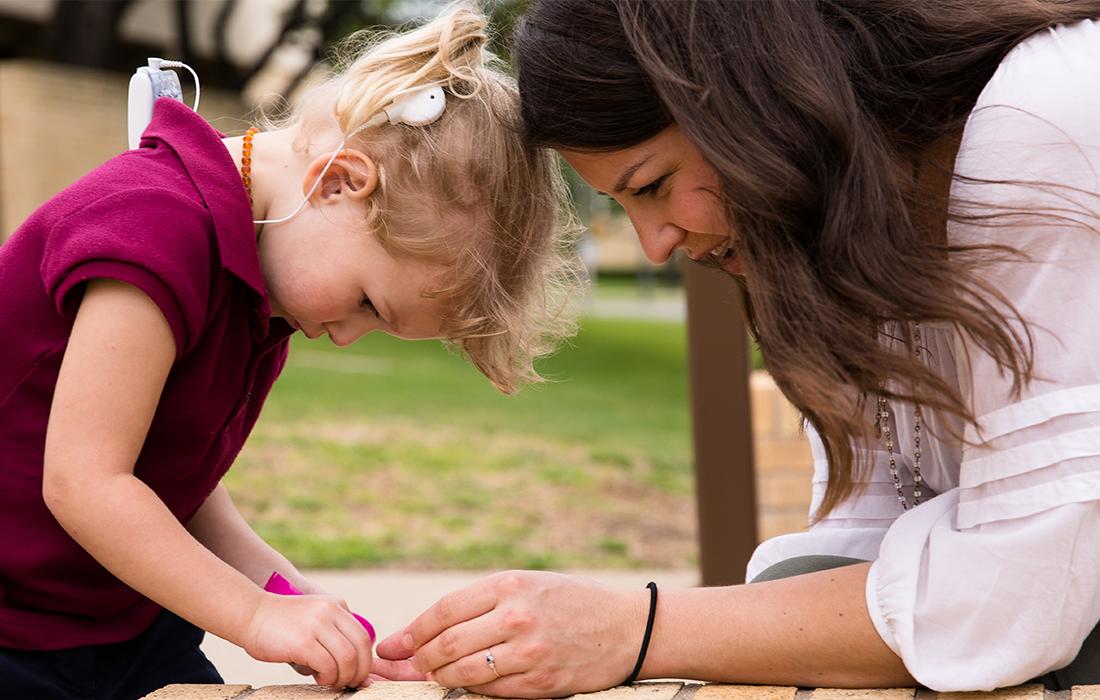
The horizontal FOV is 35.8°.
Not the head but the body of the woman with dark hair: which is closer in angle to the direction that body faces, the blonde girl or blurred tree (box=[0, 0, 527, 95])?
the blonde girl

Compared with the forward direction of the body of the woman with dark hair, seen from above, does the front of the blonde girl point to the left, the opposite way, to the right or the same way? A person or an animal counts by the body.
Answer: the opposite way

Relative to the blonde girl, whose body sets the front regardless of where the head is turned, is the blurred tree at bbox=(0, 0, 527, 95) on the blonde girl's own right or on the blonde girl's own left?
on the blonde girl's own left

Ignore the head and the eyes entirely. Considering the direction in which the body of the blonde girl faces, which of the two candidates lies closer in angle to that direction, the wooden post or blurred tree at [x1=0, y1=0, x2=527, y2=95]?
the wooden post

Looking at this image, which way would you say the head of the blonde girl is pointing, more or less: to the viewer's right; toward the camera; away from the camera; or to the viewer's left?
to the viewer's right

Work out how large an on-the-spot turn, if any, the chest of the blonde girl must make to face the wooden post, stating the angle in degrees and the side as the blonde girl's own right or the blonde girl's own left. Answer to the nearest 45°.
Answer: approximately 45° to the blonde girl's own left

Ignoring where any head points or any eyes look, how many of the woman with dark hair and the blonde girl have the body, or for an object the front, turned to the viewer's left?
1

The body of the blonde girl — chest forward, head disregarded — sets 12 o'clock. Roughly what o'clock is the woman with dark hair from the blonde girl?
The woman with dark hair is roughly at 1 o'clock from the blonde girl.

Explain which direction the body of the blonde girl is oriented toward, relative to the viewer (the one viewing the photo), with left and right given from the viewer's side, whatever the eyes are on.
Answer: facing to the right of the viewer

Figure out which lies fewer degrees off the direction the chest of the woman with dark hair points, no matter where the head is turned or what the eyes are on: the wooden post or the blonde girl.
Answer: the blonde girl

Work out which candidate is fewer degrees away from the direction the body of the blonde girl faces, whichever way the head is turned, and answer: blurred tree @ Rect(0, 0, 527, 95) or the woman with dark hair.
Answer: the woman with dark hair

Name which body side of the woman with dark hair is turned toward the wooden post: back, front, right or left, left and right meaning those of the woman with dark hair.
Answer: right

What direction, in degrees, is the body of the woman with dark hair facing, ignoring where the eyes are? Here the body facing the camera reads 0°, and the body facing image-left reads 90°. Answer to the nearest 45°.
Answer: approximately 90°
